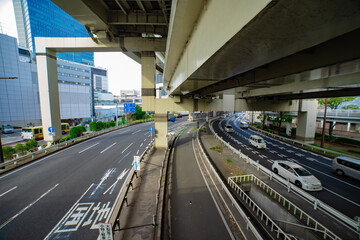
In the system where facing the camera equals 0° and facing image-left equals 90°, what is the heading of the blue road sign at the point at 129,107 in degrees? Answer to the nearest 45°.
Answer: approximately 0°

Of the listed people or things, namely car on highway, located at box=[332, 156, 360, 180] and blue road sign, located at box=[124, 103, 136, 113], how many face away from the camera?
0

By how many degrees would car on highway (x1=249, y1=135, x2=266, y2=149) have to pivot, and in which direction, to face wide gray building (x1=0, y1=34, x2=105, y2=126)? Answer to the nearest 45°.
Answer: approximately 135° to its right

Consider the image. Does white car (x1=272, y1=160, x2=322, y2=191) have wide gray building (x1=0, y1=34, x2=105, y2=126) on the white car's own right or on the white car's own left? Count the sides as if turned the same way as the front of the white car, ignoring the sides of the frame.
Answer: on the white car's own right

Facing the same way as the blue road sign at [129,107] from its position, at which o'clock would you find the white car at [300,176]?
The white car is roughly at 11 o'clock from the blue road sign.

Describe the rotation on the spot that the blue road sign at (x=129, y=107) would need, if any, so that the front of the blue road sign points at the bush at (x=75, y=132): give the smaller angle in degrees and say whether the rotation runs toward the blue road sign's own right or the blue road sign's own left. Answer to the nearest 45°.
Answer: approximately 45° to the blue road sign's own right

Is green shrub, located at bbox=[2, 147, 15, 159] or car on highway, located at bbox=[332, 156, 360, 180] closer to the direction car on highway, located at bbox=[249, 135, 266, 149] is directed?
the car on highway

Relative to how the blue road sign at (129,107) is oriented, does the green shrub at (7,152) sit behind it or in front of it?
in front

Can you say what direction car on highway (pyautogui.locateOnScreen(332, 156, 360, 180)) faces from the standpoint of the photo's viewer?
facing the viewer and to the right of the viewer

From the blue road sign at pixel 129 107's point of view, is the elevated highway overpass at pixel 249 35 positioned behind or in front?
in front

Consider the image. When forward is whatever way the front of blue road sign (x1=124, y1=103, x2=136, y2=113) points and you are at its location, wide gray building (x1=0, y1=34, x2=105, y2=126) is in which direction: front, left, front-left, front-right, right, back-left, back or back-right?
back-right
